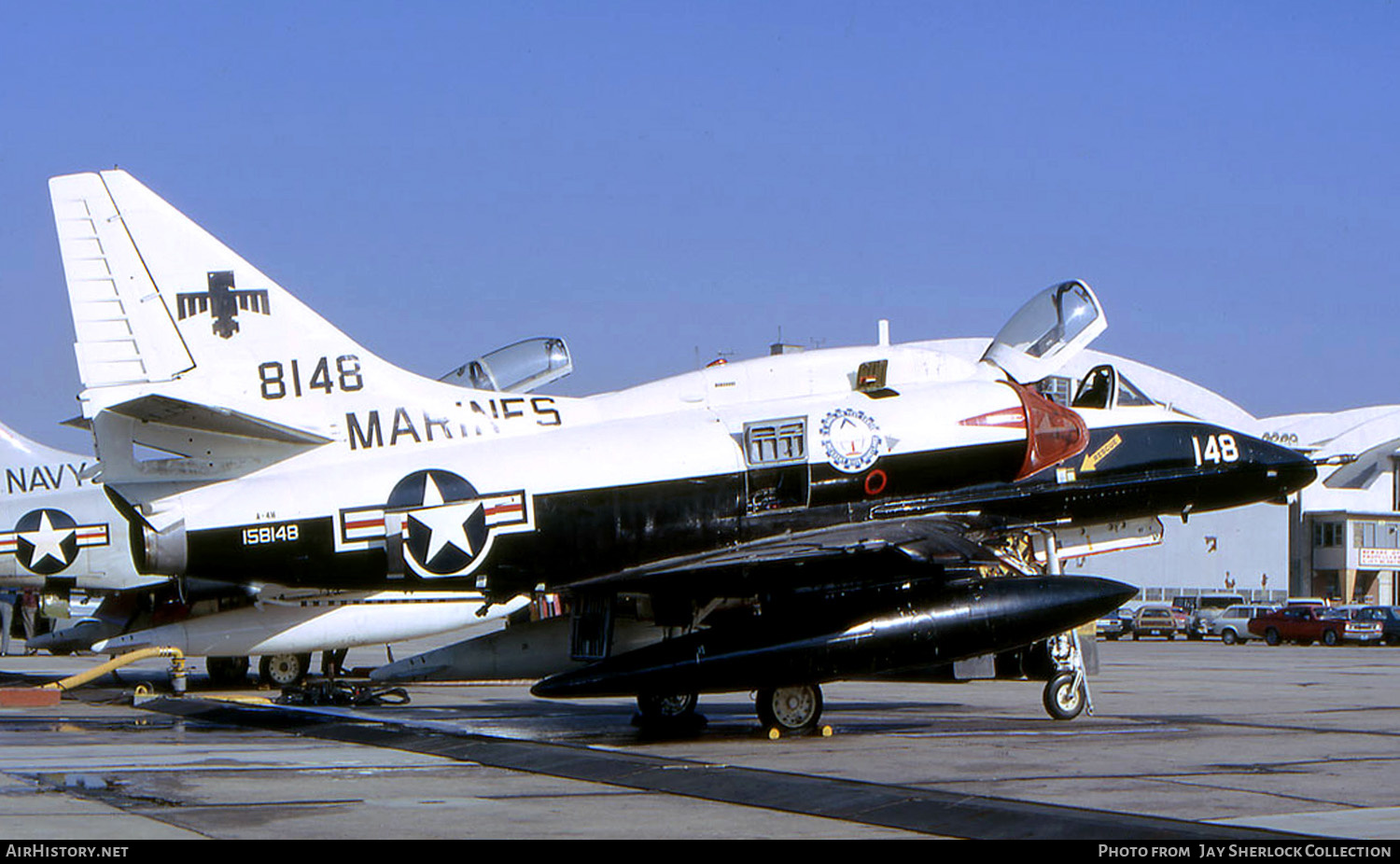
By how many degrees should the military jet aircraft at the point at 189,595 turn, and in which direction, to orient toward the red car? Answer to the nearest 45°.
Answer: approximately 45° to its left

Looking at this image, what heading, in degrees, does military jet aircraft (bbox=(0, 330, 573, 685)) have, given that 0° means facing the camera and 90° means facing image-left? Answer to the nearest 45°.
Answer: approximately 270°

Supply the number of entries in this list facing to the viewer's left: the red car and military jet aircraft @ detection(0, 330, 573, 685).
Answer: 0

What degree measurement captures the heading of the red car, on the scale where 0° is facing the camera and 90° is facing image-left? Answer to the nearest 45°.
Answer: approximately 315°
